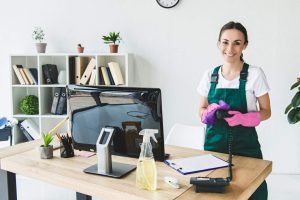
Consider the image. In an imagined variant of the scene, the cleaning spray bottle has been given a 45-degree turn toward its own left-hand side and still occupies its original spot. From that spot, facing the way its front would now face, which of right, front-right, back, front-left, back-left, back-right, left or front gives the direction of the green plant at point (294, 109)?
front

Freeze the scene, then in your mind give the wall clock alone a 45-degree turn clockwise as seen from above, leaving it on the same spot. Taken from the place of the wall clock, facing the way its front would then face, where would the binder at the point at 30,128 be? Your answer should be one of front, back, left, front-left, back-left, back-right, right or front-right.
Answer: front-right

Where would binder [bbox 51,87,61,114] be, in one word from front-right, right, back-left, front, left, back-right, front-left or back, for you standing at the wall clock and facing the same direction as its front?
right

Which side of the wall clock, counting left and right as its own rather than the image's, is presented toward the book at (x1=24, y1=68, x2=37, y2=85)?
right

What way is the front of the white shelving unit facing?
toward the camera

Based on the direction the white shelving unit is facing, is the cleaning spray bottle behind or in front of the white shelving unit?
in front

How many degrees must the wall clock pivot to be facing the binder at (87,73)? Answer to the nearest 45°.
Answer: approximately 90° to its right

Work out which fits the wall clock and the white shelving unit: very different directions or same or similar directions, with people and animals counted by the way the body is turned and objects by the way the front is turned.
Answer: same or similar directions
